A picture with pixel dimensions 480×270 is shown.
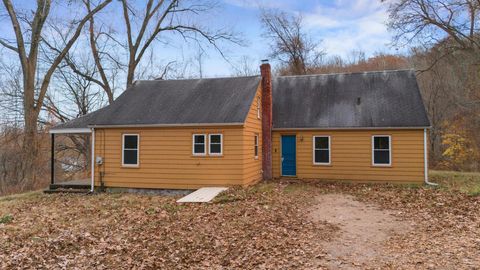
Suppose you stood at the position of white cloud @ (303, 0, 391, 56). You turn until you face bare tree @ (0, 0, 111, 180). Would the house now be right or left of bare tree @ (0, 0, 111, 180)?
left

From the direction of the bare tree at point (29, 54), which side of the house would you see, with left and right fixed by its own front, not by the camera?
right

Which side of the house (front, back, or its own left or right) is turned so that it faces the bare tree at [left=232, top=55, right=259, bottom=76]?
back

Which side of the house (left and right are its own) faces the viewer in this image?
front

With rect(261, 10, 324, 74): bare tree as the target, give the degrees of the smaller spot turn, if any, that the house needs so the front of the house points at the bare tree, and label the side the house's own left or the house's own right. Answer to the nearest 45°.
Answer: approximately 180°

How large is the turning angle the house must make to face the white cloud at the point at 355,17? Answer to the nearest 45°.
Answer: approximately 135° to its left
